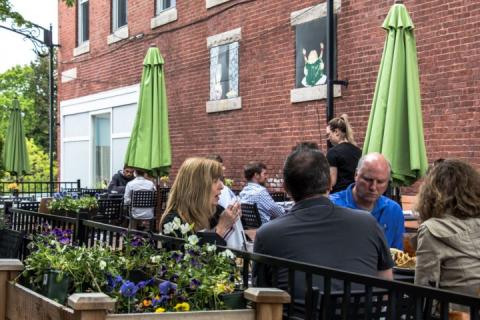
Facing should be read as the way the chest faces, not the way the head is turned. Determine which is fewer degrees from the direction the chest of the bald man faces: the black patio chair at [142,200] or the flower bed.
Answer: the flower bed

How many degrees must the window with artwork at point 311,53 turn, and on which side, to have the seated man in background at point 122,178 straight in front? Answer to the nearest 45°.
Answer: approximately 90° to its right

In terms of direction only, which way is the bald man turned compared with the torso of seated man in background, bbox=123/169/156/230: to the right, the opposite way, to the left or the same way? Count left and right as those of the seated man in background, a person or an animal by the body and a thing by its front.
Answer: the opposite way

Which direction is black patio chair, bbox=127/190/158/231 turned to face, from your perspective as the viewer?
facing away from the viewer

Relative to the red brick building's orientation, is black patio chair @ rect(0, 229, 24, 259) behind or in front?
in front

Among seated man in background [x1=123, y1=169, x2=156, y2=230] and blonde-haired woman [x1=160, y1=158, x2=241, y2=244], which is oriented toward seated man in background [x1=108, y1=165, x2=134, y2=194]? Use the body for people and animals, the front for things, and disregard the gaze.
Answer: seated man in background [x1=123, y1=169, x2=156, y2=230]

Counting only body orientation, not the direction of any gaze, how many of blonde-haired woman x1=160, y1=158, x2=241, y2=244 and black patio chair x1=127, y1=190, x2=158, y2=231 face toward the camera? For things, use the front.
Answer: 0

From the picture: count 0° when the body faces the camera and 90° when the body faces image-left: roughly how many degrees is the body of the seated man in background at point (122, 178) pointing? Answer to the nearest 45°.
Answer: approximately 315°

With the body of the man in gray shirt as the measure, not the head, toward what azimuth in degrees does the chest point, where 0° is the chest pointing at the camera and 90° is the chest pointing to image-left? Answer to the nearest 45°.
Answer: approximately 180°

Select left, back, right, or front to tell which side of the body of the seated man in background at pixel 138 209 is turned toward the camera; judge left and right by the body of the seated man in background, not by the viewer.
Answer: back

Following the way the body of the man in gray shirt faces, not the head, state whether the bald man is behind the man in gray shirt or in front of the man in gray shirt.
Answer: in front

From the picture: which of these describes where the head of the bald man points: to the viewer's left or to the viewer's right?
to the viewer's left

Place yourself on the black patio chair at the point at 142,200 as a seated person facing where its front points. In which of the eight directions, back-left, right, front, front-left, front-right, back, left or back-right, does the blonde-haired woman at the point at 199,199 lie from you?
back

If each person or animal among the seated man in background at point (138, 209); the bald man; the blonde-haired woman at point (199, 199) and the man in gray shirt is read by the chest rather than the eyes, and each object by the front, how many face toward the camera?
1

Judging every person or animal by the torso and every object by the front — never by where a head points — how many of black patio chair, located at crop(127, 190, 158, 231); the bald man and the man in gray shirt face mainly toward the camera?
1

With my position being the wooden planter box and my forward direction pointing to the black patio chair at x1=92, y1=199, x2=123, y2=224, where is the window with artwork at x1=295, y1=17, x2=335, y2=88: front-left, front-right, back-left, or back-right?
front-right

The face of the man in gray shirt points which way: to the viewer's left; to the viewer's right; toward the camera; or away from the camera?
away from the camera

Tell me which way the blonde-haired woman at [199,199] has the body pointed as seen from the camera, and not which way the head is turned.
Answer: to the viewer's right
